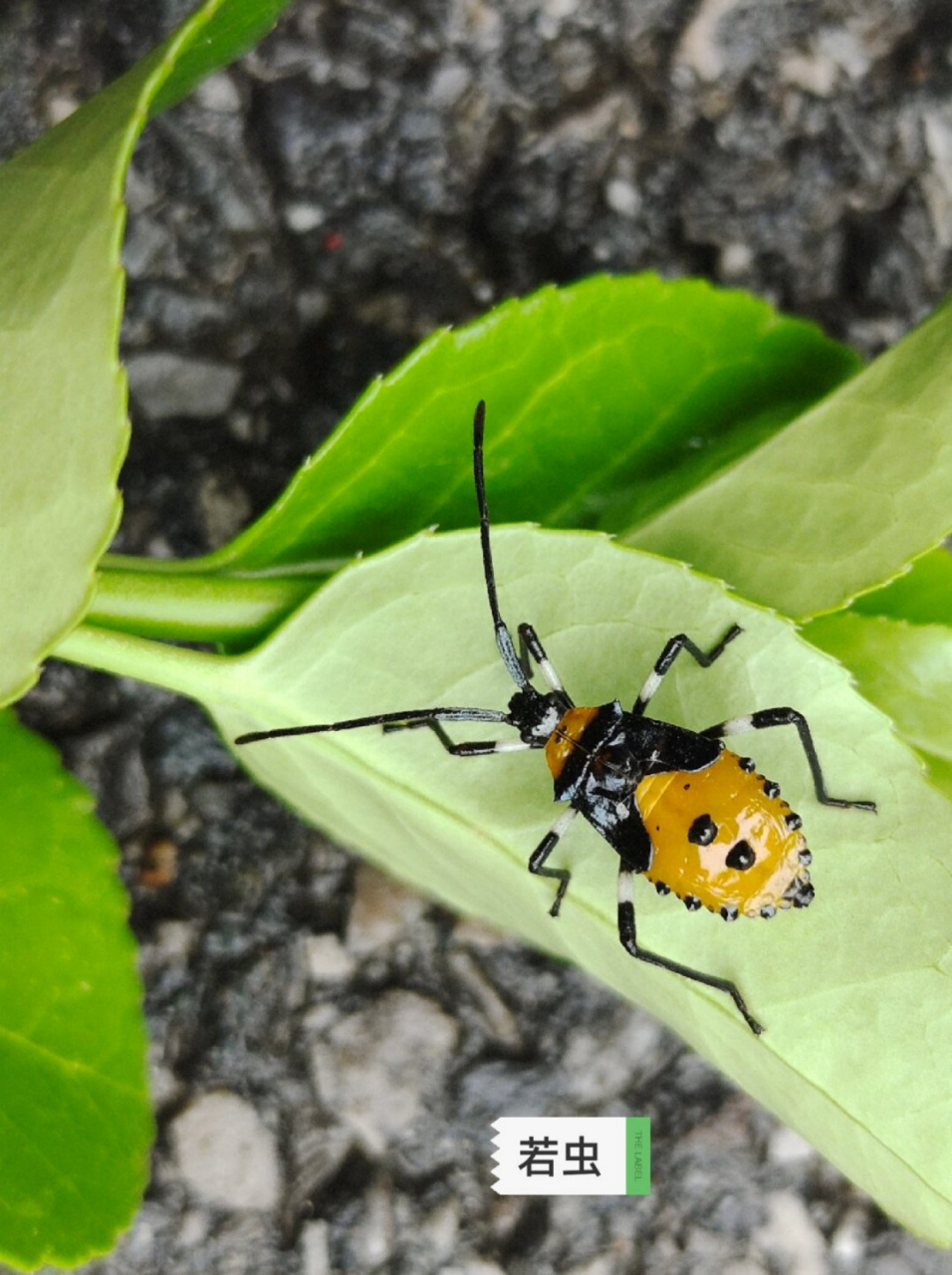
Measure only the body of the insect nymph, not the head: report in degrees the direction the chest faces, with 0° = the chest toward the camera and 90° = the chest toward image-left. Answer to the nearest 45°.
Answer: approximately 135°
